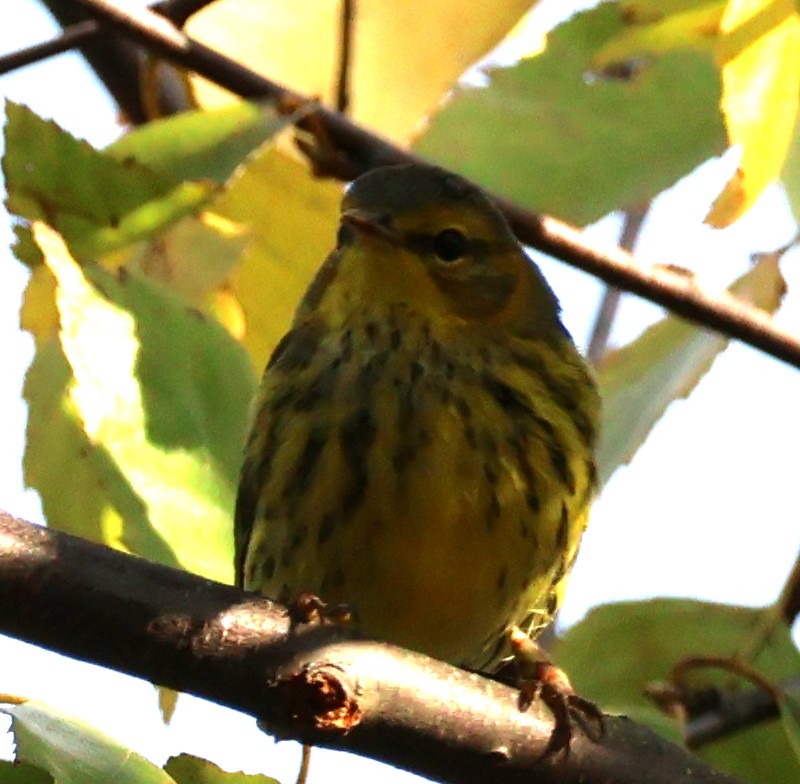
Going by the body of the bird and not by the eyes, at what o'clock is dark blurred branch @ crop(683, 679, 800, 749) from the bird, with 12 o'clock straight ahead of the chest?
The dark blurred branch is roughly at 8 o'clock from the bird.

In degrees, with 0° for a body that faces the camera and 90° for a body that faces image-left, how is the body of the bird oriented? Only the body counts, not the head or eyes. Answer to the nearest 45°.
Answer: approximately 0°
